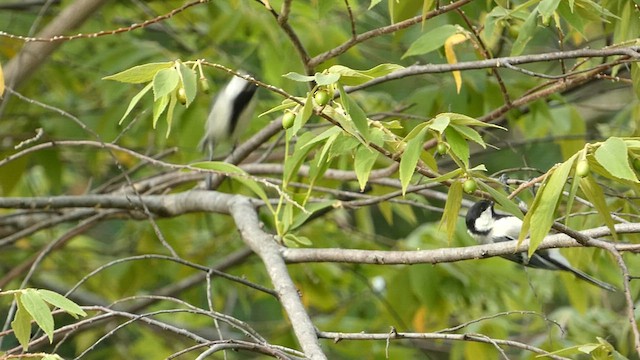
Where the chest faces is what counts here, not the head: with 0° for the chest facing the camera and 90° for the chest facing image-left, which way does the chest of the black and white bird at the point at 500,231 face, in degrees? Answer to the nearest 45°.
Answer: approximately 90°

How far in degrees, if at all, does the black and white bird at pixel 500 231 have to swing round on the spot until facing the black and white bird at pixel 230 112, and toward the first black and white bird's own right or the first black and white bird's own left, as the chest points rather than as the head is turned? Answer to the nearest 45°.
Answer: approximately 45° to the first black and white bird's own right

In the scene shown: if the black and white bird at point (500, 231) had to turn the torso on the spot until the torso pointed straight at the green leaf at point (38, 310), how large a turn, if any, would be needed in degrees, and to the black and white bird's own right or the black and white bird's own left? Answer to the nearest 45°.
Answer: approximately 45° to the black and white bird's own left
